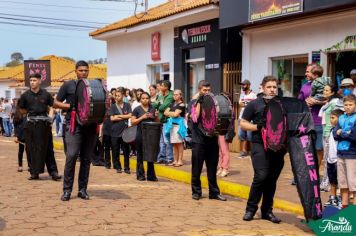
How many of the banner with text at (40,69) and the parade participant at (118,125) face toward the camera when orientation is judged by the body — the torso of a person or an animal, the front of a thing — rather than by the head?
2

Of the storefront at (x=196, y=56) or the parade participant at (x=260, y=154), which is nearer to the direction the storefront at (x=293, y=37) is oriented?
the parade participant

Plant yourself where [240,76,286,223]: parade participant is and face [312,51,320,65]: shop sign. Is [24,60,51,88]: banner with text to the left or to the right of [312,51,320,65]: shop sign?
left

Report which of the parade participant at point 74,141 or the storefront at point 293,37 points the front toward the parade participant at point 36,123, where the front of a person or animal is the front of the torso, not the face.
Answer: the storefront

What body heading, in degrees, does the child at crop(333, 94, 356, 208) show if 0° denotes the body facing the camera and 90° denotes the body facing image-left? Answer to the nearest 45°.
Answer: approximately 45°
